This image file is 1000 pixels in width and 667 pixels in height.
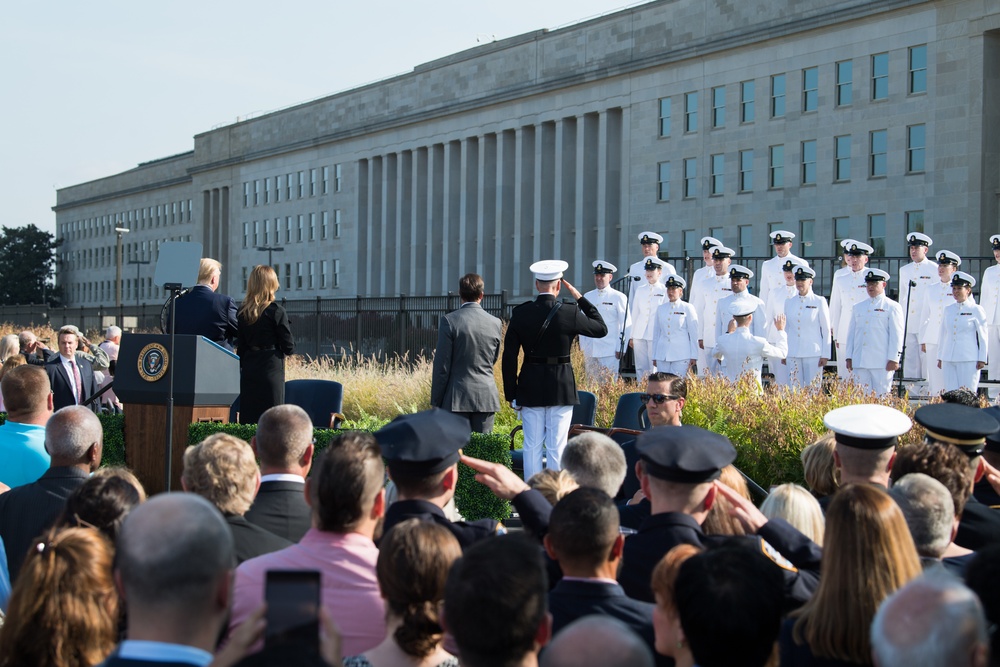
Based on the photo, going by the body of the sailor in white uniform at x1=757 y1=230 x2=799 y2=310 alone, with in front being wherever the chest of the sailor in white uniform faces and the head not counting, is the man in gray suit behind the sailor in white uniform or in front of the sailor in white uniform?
in front

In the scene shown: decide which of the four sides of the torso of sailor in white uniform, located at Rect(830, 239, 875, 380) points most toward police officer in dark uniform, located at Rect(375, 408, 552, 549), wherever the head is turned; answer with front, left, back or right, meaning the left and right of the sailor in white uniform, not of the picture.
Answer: front

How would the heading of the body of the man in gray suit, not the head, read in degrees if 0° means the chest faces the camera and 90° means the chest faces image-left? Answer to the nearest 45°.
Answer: approximately 180°

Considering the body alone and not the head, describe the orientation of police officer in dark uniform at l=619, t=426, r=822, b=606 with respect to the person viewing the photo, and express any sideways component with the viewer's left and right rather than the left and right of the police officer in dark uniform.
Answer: facing away from the viewer

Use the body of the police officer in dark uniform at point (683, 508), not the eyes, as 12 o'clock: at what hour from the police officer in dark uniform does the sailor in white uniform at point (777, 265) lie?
The sailor in white uniform is roughly at 12 o'clock from the police officer in dark uniform.

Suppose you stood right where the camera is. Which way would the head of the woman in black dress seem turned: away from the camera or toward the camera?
away from the camera

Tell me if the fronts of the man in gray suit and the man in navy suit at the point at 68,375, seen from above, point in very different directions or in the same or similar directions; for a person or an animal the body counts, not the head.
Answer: very different directions

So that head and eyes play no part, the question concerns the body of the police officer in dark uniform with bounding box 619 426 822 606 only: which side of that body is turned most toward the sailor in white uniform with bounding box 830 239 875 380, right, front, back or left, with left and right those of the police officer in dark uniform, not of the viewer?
front

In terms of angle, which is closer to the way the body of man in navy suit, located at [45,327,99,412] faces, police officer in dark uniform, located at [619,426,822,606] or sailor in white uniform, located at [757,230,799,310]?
the police officer in dark uniform
